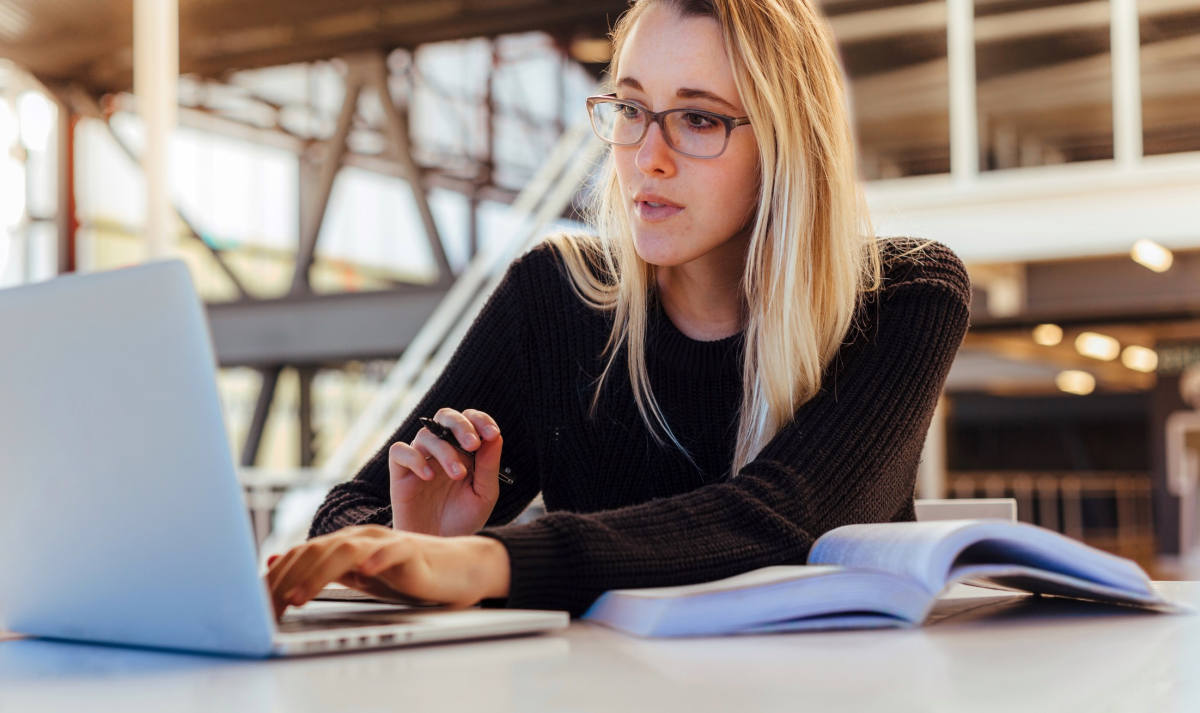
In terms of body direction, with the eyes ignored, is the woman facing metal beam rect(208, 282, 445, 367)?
no

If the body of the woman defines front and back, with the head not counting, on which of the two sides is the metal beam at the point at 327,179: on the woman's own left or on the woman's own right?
on the woman's own right

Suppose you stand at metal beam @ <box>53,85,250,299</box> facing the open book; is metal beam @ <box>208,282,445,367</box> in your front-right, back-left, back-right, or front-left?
front-left

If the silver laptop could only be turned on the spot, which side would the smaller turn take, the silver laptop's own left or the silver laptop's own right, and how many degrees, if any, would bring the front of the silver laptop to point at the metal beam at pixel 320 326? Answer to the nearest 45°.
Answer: approximately 45° to the silver laptop's own left

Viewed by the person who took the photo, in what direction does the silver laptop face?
facing away from the viewer and to the right of the viewer

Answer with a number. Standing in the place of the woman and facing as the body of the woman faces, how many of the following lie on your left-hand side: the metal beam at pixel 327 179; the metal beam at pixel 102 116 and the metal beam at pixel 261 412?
0

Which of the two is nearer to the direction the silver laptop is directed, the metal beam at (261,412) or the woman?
the woman

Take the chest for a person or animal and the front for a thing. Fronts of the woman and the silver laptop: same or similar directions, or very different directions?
very different directions

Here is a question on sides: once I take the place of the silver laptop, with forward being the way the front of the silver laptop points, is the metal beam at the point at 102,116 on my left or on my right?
on my left

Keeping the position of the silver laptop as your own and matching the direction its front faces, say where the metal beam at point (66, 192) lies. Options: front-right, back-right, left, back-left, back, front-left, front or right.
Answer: front-left

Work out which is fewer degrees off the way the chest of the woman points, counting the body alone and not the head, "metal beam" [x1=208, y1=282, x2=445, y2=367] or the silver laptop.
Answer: the silver laptop

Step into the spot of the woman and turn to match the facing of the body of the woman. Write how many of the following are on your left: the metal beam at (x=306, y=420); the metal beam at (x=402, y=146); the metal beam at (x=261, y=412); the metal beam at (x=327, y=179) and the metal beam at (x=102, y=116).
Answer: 0

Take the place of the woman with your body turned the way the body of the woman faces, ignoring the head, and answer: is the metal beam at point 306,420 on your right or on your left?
on your right

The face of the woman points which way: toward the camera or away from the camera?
toward the camera
